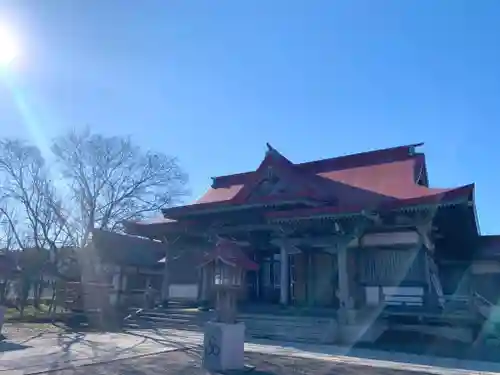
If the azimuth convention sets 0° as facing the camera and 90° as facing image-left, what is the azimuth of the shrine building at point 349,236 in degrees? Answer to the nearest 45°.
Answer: approximately 45°
